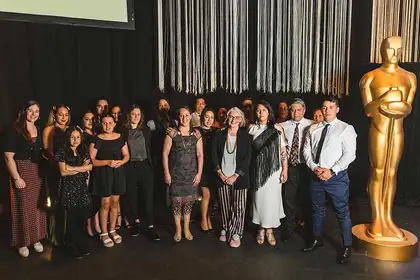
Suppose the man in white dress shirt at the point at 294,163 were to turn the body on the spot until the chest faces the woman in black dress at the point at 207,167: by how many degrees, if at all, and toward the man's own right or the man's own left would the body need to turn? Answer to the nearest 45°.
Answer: approximately 90° to the man's own right

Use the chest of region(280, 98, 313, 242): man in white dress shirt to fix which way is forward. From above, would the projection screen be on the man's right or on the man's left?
on the man's right

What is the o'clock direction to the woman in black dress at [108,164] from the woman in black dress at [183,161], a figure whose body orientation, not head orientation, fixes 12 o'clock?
the woman in black dress at [108,164] is roughly at 3 o'clock from the woman in black dress at [183,161].

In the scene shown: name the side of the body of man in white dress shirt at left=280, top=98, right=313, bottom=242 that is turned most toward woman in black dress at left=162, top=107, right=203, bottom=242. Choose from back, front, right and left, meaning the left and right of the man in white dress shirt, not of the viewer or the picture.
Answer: right

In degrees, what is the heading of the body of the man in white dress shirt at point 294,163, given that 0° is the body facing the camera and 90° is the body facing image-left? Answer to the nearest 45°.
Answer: approximately 0°
